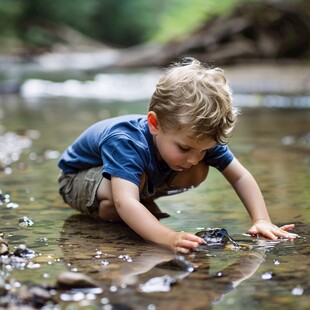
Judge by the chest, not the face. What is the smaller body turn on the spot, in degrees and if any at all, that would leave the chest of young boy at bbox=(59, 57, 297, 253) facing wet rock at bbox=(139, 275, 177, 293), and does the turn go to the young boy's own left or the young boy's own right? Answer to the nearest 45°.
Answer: approximately 45° to the young boy's own right

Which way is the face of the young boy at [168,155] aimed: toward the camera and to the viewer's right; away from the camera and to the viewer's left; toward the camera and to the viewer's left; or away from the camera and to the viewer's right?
toward the camera and to the viewer's right

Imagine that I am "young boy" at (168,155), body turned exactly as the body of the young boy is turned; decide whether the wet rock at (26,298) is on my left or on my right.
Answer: on my right

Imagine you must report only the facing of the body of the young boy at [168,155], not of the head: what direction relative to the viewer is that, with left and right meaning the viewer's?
facing the viewer and to the right of the viewer

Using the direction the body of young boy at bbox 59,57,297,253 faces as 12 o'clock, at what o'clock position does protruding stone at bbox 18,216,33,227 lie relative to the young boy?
The protruding stone is roughly at 5 o'clock from the young boy.

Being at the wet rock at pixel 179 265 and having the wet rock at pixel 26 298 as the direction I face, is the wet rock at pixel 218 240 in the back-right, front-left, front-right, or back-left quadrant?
back-right

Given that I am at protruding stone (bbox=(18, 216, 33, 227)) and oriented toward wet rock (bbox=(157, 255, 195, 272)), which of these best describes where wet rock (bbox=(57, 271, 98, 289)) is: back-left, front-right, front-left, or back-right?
front-right

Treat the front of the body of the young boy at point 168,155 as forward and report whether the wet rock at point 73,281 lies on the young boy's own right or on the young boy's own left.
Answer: on the young boy's own right

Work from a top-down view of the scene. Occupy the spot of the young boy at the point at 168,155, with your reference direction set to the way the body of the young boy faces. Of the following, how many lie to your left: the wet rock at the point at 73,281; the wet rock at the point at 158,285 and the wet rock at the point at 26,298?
0
